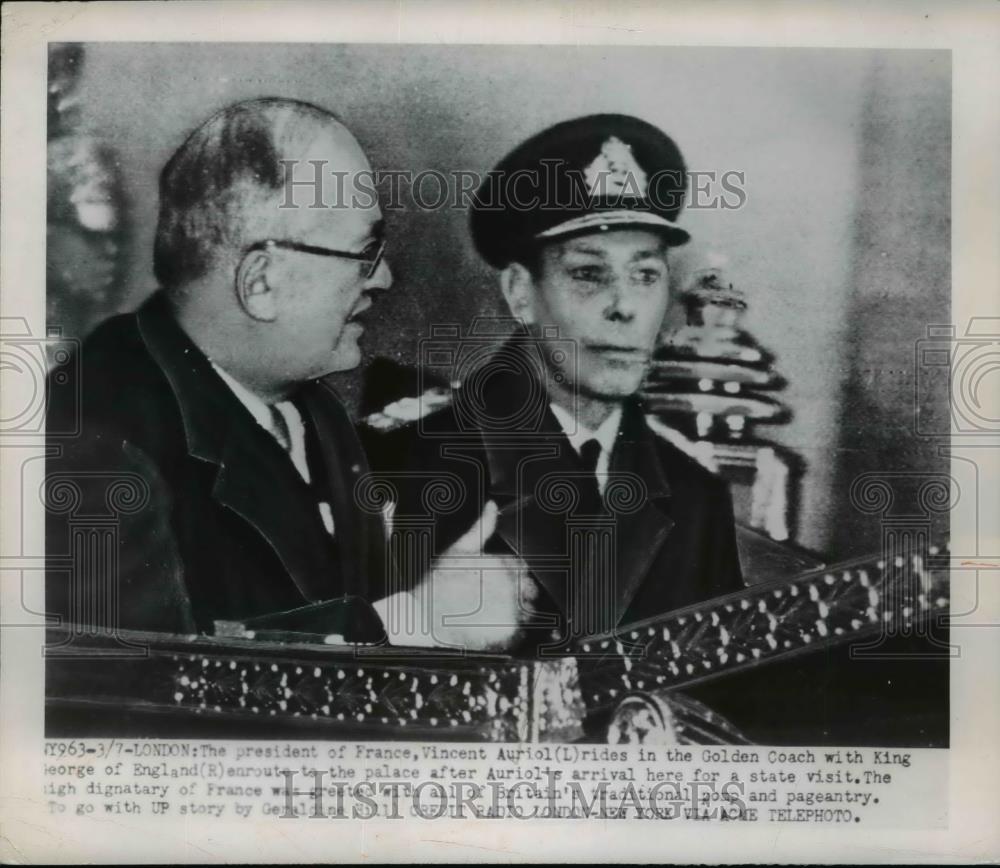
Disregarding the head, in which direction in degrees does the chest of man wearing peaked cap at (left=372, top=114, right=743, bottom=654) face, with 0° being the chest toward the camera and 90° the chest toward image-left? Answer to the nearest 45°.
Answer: approximately 315°
